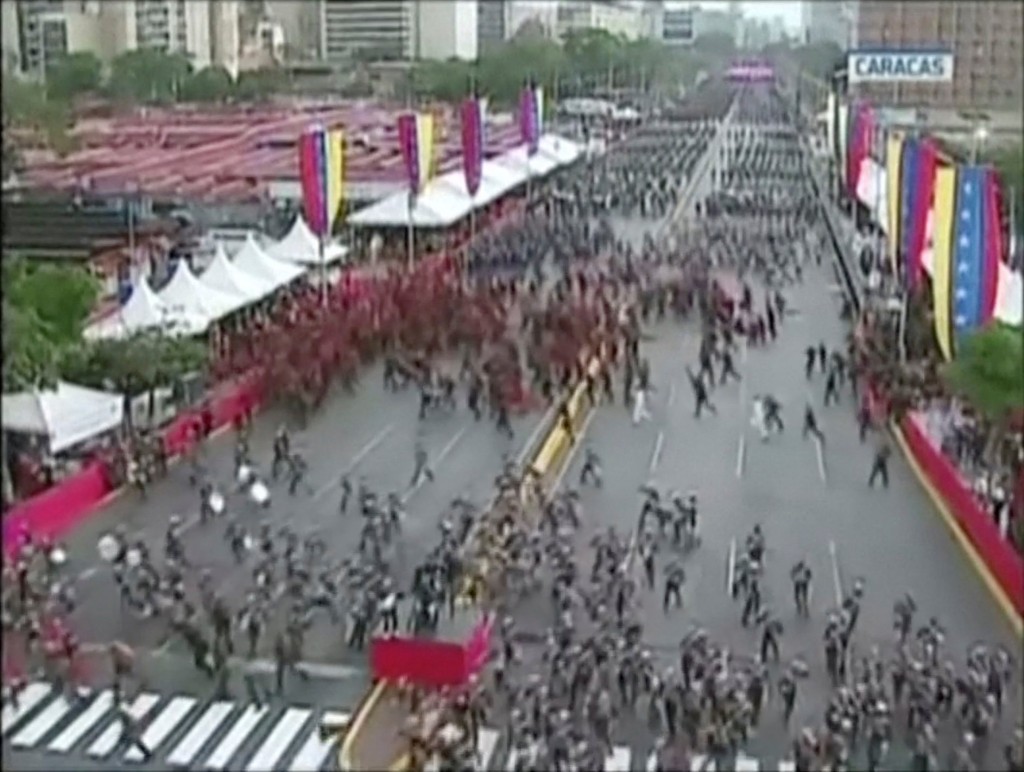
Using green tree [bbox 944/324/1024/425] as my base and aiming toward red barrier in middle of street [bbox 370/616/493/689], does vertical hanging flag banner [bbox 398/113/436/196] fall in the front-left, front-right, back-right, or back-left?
back-right

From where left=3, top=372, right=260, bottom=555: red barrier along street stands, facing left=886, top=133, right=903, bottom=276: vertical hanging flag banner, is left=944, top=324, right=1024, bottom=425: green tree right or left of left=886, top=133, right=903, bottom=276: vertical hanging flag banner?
right

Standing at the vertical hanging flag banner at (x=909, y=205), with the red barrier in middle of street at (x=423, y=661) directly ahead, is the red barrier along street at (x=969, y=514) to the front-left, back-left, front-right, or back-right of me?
front-left
